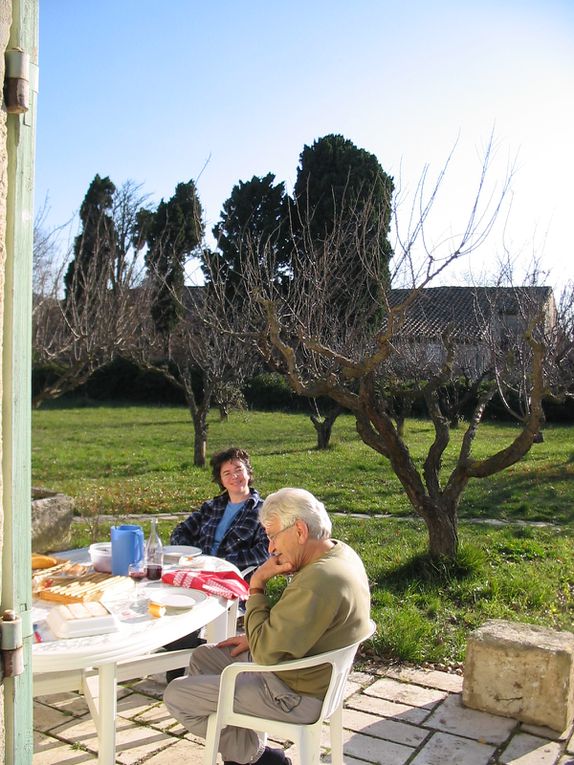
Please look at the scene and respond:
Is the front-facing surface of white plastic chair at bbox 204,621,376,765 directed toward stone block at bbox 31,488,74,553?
no

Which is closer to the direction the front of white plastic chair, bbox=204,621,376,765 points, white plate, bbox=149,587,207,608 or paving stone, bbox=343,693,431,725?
the white plate

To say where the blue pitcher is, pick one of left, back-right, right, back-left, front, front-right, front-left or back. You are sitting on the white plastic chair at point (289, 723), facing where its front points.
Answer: front-right

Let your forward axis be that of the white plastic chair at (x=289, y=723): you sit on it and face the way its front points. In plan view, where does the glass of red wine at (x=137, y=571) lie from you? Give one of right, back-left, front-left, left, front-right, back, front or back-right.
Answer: front-right

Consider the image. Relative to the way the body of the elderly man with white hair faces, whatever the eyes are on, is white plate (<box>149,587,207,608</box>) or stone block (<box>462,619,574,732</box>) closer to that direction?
the white plate

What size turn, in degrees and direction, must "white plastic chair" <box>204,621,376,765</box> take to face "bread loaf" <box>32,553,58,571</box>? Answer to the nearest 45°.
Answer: approximately 45° to its right

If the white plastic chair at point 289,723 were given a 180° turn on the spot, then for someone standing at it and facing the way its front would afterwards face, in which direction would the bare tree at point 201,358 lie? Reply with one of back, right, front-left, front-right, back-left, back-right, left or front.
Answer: left

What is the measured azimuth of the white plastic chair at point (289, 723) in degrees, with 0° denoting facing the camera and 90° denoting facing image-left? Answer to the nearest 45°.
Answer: approximately 90°

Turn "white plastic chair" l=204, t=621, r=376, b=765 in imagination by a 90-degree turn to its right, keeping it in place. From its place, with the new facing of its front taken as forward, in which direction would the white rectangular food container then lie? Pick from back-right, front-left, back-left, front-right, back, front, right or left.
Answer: left

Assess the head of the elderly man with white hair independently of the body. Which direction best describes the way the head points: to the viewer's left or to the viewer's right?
to the viewer's left

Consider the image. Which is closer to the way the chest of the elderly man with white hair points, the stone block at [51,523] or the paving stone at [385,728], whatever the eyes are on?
the stone block

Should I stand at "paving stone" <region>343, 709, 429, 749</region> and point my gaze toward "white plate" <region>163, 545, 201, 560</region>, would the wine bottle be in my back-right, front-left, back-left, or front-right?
front-left

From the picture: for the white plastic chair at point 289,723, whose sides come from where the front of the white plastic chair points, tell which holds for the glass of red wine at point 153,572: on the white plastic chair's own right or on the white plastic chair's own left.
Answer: on the white plastic chair's own right

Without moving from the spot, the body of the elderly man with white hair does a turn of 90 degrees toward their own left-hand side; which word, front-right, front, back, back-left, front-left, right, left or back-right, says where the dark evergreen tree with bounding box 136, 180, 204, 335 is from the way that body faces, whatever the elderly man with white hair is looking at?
back

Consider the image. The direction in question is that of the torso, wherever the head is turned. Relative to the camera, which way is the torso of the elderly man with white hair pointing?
to the viewer's left

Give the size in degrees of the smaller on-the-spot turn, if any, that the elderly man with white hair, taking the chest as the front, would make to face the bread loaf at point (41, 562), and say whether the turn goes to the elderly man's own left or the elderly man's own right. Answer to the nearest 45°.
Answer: approximately 45° to the elderly man's own right

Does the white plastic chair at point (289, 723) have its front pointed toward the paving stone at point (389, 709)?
no
